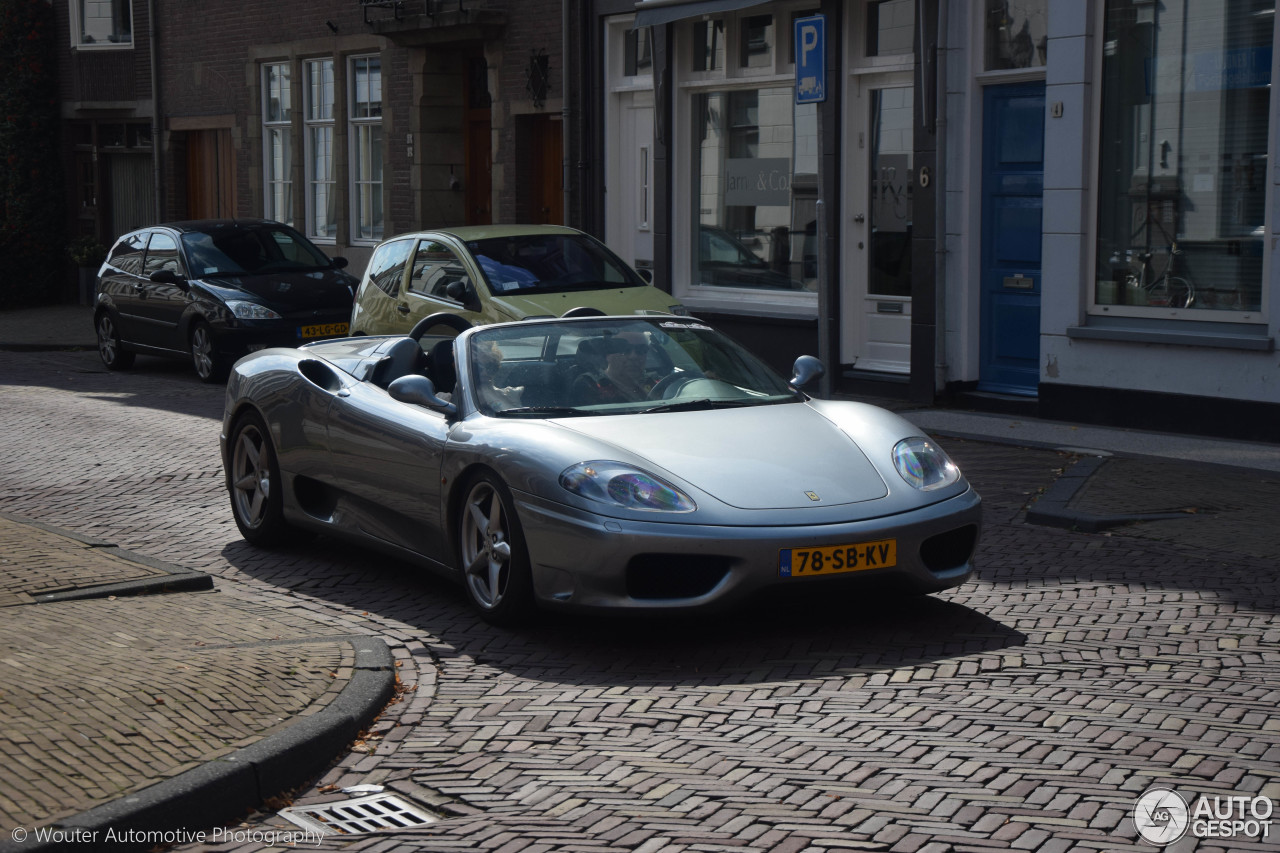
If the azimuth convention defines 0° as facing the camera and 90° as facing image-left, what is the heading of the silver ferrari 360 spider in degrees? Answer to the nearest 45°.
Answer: approximately 315°

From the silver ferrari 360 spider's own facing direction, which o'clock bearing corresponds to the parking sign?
The parking sign is roughly at 8 o'clock from the silver ferrari 360 spider.

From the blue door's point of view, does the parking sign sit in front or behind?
in front

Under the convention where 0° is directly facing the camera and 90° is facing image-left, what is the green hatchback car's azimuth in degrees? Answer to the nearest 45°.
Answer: approximately 315°

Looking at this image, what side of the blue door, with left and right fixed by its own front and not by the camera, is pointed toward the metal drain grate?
front

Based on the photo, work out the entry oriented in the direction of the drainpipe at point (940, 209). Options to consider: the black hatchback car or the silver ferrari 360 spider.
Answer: the black hatchback car

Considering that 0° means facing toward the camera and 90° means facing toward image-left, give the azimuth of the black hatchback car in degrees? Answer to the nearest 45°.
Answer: approximately 315°

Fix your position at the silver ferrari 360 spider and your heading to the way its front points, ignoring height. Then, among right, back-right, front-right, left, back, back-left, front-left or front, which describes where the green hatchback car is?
back-left

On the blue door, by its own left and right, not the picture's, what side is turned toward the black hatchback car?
right

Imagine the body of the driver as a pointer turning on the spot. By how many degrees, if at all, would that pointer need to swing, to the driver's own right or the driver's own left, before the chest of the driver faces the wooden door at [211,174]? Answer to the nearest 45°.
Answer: approximately 135° to the driver's own left

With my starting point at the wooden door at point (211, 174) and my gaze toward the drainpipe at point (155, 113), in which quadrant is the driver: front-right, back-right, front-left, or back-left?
back-left

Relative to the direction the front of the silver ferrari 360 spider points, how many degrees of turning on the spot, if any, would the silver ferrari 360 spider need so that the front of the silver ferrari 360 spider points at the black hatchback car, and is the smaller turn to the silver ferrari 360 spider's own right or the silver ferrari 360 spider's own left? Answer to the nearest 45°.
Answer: approximately 135° to the silver ferrari 360 spider's own left
